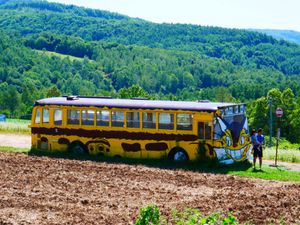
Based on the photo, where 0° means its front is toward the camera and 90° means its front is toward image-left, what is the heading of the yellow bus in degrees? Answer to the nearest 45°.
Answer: approximately 315°
